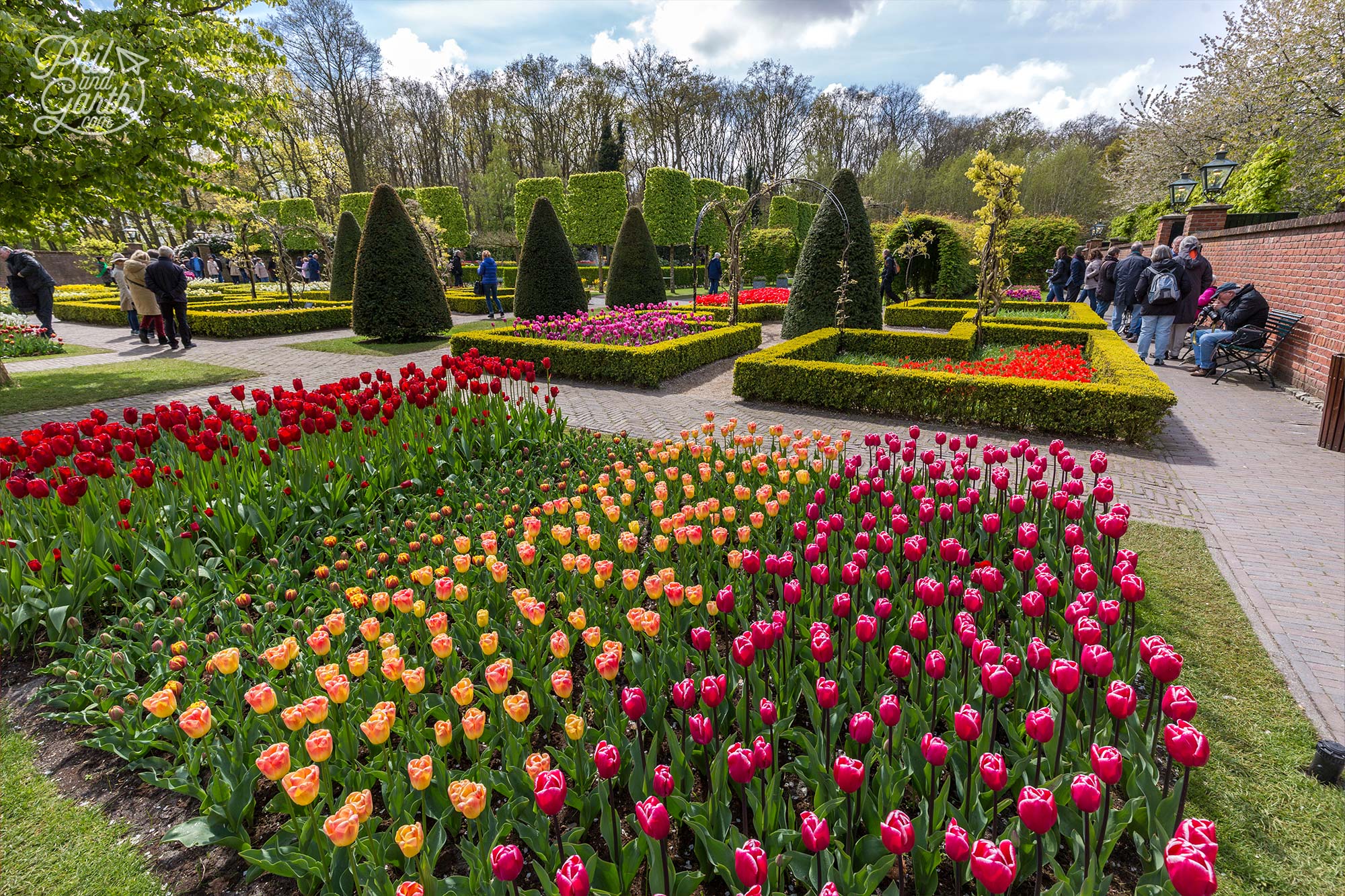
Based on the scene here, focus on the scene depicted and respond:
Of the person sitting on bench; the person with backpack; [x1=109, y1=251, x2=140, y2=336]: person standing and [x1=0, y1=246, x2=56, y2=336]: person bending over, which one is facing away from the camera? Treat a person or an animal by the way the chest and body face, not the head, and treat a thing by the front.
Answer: the person with backpack

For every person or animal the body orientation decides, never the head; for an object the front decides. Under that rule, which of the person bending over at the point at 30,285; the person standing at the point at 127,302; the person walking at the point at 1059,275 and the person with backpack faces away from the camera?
the person with backpack

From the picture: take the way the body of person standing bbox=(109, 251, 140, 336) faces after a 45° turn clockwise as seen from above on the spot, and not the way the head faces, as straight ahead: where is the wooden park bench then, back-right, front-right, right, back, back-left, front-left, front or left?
front

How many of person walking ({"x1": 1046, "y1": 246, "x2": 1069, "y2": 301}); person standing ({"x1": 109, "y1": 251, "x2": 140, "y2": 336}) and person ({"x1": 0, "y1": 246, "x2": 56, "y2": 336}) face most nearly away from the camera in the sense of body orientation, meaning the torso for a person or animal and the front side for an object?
0

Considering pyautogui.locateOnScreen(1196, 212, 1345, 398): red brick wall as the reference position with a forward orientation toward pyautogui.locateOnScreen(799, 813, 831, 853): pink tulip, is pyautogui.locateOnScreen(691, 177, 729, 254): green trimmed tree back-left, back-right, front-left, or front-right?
back-right

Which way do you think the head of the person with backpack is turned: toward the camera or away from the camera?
away from the camera

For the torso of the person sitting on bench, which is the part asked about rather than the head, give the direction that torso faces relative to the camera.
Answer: to the viewer's left

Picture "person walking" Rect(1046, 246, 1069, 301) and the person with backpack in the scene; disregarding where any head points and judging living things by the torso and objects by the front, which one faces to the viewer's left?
the person walking

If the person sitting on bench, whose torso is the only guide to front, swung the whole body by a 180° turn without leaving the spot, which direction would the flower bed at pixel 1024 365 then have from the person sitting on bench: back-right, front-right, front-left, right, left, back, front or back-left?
back-right

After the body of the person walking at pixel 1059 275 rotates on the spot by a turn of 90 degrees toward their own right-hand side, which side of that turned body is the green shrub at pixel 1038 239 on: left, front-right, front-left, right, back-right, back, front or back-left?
front

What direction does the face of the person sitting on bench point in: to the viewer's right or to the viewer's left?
to the viewer's left

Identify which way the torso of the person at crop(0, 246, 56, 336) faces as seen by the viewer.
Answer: to the viewer's left

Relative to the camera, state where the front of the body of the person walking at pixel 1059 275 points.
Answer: to the viewer's left
